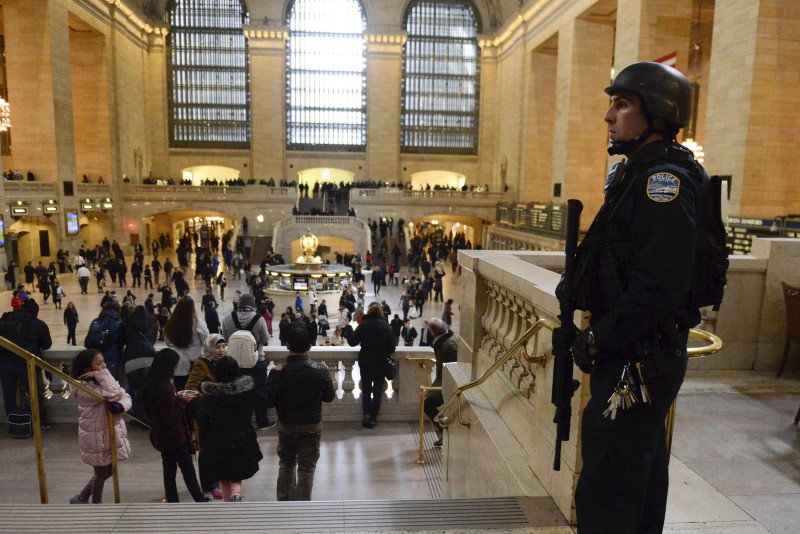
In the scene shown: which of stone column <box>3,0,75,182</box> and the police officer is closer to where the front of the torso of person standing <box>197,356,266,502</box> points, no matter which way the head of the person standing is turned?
the stone column

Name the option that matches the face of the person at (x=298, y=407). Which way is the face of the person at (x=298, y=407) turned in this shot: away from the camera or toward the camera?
away from the camera

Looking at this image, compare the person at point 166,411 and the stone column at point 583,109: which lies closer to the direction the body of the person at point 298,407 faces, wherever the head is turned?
the stone column

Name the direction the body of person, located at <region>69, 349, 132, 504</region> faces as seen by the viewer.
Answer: to the viewer's right

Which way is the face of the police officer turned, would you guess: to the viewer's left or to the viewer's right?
to the viewer's left

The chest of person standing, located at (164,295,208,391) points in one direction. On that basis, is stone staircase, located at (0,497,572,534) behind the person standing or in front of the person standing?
behind

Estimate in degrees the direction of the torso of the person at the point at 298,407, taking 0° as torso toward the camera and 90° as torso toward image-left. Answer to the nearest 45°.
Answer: approximately 180°

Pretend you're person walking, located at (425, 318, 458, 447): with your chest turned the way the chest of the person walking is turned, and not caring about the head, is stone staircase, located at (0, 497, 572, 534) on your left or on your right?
on your left

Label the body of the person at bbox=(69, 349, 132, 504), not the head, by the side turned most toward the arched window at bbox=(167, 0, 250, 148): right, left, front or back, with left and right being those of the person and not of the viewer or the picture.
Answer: left

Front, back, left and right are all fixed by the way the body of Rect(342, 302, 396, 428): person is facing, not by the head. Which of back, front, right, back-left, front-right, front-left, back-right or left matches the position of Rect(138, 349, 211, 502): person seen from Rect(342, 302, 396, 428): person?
back-left

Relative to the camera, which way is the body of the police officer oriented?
to the viewer's left

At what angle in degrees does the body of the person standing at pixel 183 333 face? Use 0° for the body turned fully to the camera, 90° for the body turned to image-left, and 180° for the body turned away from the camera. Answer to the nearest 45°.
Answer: approximately 180°
